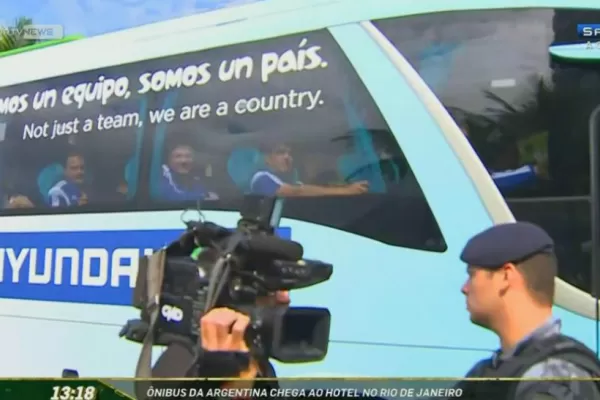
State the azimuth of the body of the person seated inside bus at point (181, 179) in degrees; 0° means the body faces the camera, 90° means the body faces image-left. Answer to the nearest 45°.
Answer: approximately 315°

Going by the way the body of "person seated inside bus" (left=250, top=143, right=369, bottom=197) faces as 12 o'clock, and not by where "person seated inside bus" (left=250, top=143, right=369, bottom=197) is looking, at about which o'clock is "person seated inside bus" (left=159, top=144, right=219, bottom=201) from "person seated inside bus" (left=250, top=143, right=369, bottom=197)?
"person seated inside bus" (left=159, top=144, right=219, bottom=201) is roughly at 5 o'clock from "person seated inside bus" (left=250, top=143, right=369, bottom=197).

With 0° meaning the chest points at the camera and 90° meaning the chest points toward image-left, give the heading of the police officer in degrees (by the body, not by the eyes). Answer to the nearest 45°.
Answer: approximately 90°

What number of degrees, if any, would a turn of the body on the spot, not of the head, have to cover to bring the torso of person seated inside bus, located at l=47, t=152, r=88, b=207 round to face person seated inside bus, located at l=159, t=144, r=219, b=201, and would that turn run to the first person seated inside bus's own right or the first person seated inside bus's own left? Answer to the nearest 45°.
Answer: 0° — they already face them

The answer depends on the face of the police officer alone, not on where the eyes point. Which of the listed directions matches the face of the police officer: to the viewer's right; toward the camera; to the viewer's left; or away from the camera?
to the viewer's left

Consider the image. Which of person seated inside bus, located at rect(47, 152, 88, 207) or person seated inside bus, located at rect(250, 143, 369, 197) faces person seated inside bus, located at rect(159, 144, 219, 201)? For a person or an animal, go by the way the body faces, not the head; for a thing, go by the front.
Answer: person seated inside bus, located at rect(47, 152, 88, 207)

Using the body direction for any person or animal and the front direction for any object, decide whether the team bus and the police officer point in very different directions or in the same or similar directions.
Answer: very different directions

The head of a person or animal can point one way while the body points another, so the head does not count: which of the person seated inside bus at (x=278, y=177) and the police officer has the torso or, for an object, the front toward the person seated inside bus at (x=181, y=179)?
the police officer

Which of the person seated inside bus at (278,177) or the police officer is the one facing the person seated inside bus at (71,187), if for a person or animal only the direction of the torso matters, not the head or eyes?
the police officer
